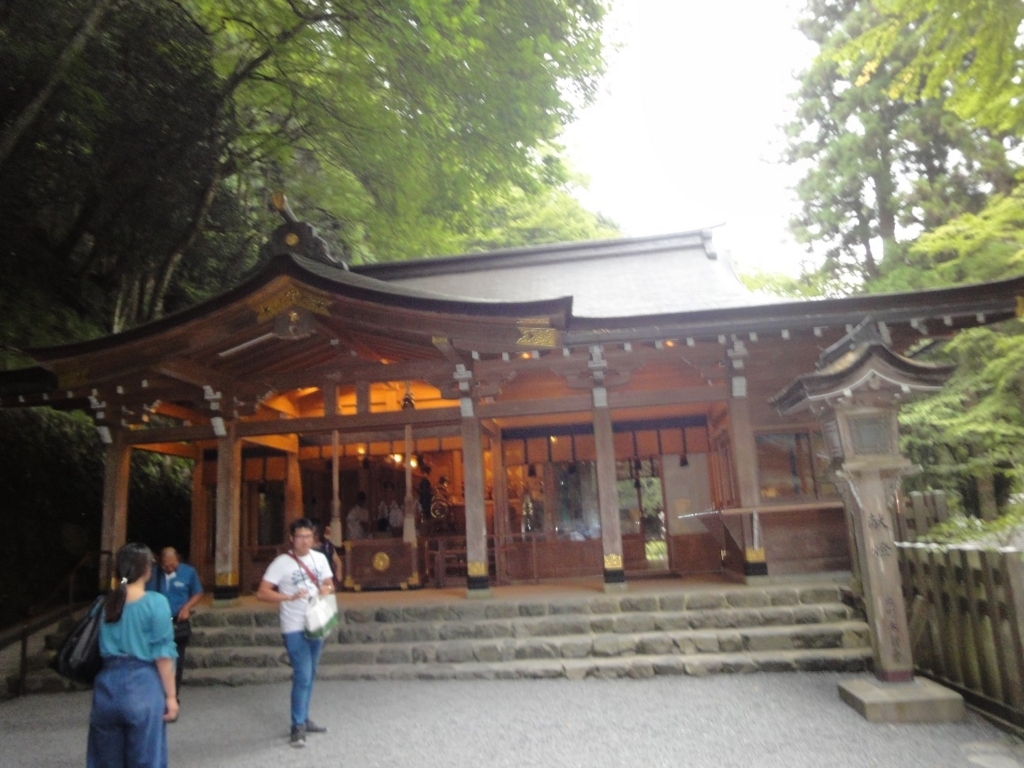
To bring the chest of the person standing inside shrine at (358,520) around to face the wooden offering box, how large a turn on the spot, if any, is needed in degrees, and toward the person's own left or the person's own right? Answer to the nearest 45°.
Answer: approximately 180°

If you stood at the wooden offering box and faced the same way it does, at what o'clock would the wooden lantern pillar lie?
The wooden lantern pillar is roughly at 11 o'clock from the wooden offering box.

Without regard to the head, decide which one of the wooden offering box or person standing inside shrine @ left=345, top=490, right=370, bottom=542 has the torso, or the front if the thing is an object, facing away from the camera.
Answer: the person standing inside shrine

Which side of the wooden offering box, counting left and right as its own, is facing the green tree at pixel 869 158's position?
left

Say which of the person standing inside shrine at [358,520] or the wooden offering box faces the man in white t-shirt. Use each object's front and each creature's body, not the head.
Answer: the wooden offering box

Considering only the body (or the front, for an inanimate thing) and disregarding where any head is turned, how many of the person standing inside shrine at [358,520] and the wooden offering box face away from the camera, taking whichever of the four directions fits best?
1

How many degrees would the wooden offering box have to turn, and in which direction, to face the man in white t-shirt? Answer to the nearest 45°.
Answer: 0° — it already faces them

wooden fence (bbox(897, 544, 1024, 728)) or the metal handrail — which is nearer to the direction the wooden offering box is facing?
the wooden fence

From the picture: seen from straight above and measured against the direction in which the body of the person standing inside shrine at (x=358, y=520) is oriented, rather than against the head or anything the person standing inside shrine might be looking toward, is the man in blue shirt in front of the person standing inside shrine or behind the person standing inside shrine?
behind

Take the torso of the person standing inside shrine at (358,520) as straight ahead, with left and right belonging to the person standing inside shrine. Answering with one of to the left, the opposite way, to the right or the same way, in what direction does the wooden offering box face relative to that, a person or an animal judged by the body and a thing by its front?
the opposite way

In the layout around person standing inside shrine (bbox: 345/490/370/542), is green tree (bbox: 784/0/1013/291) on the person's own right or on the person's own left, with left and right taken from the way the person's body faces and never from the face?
on the person's own right

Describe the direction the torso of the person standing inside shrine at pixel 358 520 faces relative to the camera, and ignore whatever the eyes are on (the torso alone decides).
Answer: away from the camera

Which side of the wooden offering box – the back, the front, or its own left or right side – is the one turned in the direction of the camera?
front

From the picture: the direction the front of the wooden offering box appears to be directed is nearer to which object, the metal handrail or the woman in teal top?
the woman in teal top

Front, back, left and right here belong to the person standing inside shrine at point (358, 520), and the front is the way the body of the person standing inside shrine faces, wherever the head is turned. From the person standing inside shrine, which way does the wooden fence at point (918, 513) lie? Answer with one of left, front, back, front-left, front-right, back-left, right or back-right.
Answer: back-right
